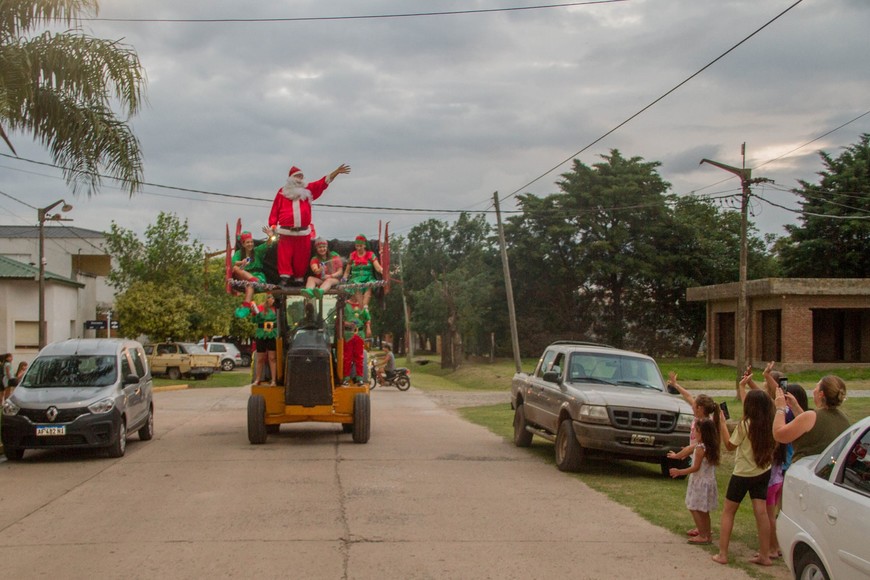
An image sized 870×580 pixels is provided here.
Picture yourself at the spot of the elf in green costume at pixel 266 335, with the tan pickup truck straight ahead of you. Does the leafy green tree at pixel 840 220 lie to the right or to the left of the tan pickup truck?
right

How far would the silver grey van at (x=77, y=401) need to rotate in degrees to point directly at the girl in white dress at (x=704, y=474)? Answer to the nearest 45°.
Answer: approximately 90° to its left

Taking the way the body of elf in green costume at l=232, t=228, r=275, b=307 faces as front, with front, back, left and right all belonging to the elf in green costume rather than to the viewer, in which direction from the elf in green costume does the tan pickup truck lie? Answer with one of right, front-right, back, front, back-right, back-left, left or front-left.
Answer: back

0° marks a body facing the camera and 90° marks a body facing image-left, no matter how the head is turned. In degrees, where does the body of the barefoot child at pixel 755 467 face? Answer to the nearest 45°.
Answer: approximately 135°

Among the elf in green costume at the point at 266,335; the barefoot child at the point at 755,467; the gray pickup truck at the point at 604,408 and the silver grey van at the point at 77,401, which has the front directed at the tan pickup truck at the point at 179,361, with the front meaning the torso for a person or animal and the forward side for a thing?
the barefoot child

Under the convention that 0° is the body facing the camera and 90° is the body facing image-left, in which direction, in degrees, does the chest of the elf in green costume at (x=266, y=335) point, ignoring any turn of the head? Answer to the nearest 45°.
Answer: approximately 0°

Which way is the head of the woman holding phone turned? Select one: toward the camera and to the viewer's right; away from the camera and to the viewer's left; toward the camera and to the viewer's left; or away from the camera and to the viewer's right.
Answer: away from the camera and to the viewer's left

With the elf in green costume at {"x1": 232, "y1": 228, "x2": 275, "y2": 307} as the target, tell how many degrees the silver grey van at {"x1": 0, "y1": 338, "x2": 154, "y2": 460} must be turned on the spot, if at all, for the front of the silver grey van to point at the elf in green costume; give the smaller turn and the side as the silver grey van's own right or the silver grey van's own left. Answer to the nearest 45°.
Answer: approximately 135° to the silver grey van's own left

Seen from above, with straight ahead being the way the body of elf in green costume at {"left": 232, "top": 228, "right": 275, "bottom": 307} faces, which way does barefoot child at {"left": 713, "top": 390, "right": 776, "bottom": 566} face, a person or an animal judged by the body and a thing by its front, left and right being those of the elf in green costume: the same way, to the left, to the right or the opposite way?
the opposite way

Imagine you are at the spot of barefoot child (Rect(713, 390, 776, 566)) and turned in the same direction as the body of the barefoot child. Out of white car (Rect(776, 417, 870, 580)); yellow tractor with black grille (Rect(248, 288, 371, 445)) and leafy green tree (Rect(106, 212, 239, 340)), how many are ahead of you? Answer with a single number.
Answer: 2

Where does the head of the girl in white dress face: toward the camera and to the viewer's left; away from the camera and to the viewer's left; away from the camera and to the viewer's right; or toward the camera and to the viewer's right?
away from the camera and to the viewer's left

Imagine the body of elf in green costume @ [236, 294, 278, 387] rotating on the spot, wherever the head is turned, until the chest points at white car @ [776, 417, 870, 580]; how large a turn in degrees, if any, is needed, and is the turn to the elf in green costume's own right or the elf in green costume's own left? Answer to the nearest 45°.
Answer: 0° — they already face it
